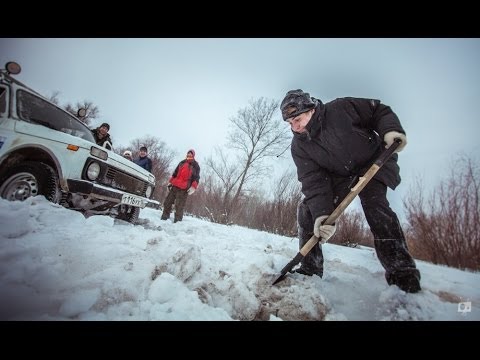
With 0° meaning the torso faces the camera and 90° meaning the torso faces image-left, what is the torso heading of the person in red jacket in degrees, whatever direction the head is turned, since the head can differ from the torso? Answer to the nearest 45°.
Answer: approximately 0°

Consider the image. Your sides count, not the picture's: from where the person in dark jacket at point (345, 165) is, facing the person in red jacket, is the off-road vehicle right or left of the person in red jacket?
left

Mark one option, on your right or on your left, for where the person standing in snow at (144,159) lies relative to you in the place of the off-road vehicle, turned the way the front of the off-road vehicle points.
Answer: on your left

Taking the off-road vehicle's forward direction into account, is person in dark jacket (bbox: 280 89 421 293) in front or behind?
in front

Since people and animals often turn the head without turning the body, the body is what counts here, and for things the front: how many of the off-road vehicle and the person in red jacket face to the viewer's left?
0

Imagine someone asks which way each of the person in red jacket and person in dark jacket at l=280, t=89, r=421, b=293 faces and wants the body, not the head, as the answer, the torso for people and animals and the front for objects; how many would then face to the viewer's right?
0

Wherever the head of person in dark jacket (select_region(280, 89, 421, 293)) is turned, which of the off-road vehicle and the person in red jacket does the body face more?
the off-road vehicle

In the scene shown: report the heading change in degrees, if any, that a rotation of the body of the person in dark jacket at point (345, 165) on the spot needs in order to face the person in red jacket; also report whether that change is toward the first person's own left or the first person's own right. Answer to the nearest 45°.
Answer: approximately 90° to the first person's own right

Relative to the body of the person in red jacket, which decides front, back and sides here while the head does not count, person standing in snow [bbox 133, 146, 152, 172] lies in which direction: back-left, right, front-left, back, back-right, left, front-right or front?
back-right

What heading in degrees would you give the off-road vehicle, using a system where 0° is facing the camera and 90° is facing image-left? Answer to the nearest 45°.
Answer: approximately 315°
